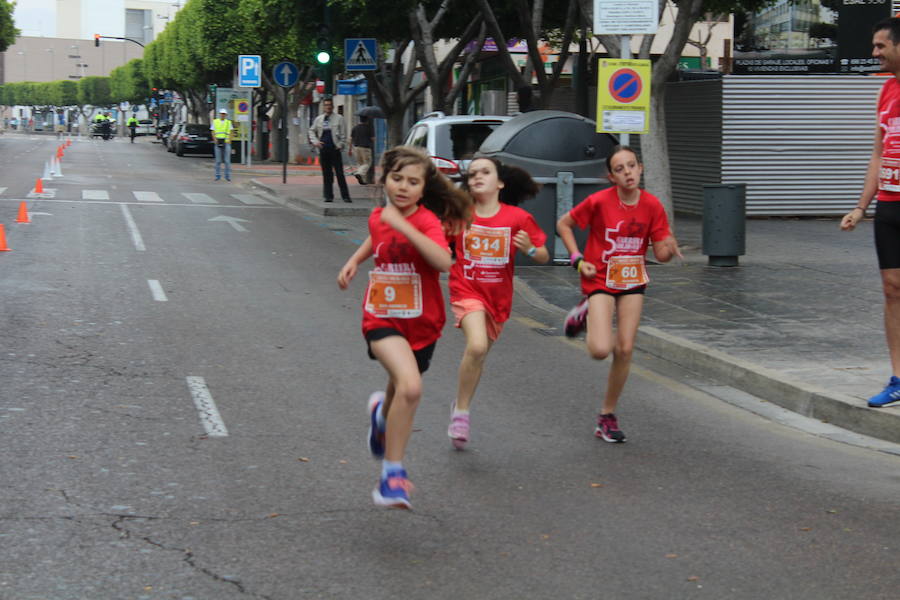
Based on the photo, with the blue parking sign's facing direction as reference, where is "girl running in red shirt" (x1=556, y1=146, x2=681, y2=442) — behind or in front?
in front

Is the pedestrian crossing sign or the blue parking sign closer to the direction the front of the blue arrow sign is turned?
the pedestrian crossing sign

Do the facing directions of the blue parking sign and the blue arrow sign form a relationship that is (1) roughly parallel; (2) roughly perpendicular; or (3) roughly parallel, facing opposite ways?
roughly parallel

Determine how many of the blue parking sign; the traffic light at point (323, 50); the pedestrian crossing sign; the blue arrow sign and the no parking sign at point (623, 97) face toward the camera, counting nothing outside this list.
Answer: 5

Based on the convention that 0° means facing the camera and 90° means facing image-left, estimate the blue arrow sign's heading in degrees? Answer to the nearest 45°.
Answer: approximately 0°

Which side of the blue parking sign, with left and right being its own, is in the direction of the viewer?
front

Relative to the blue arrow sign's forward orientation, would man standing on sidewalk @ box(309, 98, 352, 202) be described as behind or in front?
in front

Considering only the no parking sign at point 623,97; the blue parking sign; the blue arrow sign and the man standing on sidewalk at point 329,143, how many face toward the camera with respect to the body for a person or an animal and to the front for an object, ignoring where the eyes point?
4

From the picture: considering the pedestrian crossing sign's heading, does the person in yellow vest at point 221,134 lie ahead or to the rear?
to the rear

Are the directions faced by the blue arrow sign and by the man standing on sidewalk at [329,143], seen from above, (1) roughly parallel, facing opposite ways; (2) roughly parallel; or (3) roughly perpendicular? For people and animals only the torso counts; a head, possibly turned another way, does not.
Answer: roughly parallel

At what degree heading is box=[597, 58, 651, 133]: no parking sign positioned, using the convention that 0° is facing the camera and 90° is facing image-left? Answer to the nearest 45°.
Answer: approximately 0°

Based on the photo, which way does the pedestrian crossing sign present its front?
toward the camera

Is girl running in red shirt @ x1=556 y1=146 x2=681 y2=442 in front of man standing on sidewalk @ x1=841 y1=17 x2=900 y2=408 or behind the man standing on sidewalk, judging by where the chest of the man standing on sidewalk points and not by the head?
in front
